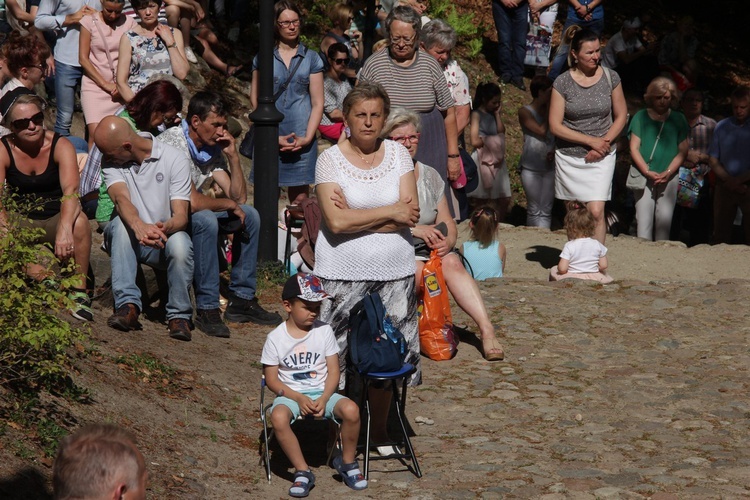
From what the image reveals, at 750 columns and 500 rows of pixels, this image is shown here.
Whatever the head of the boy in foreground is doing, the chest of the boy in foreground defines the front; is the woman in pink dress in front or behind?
behind

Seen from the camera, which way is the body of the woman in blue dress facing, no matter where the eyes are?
toward the camera

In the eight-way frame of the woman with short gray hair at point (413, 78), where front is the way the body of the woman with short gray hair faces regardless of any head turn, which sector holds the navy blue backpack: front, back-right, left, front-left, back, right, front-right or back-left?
front

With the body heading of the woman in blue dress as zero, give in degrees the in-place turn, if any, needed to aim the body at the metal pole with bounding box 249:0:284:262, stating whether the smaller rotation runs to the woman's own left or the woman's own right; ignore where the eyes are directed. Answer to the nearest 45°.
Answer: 0° — they already face it

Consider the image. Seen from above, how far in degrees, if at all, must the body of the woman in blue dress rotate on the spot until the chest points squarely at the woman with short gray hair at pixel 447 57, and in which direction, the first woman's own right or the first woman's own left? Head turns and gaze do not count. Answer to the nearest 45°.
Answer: approximately 90° to the first woman's own left

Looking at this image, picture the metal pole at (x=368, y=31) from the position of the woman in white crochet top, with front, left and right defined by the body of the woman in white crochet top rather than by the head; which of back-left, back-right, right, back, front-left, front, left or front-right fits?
back

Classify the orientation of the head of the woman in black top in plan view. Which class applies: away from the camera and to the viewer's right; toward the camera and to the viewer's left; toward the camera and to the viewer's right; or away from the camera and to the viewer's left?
toward the camera and to the viewer's right

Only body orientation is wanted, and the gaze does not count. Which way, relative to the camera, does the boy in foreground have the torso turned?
toward the camera

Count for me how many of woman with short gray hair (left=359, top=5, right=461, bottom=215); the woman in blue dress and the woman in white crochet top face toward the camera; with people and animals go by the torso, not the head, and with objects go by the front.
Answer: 3

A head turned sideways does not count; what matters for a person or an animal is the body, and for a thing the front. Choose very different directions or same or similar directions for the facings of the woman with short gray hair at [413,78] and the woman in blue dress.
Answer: same or similar directions

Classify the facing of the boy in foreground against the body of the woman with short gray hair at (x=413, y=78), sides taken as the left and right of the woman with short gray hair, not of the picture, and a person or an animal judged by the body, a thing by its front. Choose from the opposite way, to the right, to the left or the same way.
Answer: the same way

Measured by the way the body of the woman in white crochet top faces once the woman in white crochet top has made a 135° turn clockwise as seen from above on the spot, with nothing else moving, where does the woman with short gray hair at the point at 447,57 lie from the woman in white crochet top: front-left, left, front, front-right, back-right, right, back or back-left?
front-right

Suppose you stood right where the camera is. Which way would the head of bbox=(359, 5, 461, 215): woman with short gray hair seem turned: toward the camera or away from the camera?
toward the camera

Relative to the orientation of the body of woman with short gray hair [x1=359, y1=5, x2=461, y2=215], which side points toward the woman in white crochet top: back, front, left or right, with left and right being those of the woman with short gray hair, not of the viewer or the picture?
front

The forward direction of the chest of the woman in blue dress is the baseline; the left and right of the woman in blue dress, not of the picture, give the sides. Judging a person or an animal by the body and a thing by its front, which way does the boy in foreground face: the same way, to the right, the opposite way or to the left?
the same way

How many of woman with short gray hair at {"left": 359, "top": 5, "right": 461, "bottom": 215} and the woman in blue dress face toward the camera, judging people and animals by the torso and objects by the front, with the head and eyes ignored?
2

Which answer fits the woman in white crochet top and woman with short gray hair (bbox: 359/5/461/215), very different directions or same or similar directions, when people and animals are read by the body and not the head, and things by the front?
same or similar directions
